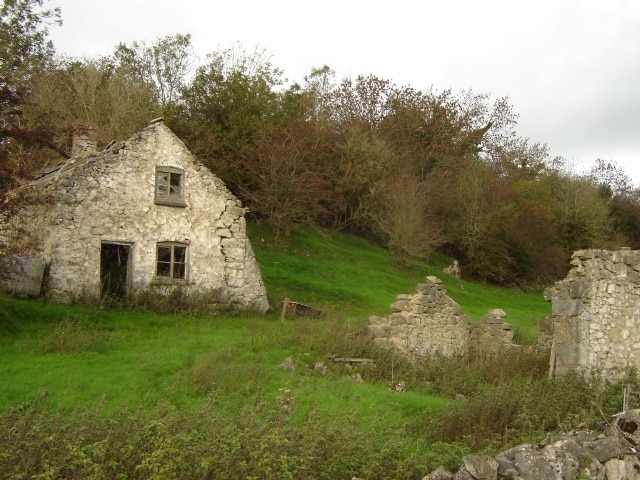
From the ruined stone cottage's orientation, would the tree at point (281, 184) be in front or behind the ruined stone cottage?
behind

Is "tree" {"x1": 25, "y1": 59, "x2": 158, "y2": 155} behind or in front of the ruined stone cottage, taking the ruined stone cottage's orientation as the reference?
behind

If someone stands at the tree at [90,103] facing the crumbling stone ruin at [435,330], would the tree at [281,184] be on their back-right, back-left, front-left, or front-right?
front-left

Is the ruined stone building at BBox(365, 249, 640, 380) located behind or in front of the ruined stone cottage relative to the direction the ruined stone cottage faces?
in front

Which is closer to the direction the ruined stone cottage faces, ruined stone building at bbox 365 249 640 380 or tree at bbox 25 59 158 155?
the ruined stone building

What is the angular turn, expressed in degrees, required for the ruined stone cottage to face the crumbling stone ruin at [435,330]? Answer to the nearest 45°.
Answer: approximately 45° to its left

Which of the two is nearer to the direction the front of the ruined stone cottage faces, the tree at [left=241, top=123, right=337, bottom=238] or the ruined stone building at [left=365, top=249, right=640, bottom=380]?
the ruined stone building

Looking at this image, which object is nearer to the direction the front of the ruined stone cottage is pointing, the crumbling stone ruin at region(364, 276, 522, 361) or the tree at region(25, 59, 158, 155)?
the crumbling stone ruin

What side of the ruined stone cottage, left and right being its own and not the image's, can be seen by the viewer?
front

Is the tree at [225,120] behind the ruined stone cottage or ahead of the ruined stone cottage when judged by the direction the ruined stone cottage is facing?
behind

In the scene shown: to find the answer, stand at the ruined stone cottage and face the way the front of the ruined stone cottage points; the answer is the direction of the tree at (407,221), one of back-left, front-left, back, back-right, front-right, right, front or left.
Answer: back-left

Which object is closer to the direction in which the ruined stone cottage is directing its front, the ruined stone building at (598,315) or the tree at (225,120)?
the ruined stone building

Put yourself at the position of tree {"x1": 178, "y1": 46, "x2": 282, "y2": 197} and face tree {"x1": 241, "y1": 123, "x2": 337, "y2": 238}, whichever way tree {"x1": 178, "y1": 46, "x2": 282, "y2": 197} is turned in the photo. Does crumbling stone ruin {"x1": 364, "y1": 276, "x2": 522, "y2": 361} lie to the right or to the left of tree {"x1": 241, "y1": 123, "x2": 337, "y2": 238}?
right
